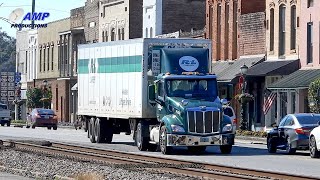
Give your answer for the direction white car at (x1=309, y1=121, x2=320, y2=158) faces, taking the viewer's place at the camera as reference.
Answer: facing away from the viewer and to the left of the viewer

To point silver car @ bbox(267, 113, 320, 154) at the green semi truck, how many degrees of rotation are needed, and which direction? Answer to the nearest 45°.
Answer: approximately 45° to its left

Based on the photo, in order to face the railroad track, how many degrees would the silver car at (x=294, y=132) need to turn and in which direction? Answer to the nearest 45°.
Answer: approximately 90° to its left

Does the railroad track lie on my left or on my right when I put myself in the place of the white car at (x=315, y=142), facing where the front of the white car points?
on my left

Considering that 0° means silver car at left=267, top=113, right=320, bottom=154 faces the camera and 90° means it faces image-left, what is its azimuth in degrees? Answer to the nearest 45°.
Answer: approximately 135°

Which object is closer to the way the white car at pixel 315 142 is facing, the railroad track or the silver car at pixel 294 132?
the silver car
